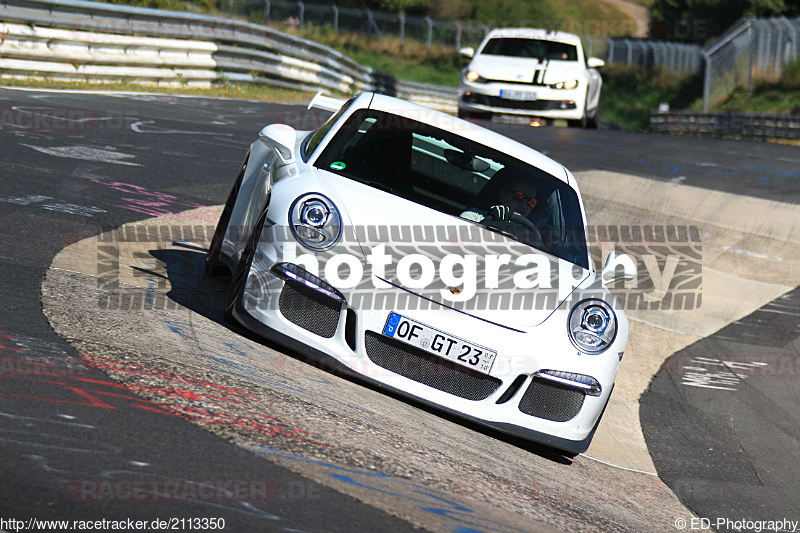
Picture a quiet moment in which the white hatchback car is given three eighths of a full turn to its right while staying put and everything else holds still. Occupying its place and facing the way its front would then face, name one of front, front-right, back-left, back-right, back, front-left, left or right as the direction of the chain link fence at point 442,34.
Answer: front-right

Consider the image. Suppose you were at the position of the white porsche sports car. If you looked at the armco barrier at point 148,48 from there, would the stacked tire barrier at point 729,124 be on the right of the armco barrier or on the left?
right

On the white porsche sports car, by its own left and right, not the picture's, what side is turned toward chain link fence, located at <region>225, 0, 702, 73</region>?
back

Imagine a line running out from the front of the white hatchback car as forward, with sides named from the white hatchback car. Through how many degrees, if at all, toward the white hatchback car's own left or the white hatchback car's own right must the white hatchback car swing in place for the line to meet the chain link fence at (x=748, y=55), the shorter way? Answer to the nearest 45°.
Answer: approximately 180°

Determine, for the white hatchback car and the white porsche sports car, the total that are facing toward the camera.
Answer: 2

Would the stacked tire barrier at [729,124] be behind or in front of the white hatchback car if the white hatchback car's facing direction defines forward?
behind

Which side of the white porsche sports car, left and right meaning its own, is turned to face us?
front

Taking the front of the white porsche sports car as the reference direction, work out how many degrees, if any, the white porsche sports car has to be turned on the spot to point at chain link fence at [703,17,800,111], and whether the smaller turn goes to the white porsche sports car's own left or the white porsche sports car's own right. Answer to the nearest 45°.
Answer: approximately 180°

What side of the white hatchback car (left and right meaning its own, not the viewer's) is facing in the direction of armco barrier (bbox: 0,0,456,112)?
right

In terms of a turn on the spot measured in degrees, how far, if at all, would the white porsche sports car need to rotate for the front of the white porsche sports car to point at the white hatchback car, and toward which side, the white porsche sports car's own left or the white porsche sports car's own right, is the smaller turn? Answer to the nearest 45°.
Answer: approximately 180°

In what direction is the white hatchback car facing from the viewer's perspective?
toward the camera

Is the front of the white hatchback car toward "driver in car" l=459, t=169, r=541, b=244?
yes

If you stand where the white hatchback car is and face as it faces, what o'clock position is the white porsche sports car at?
The white porsche sports car is roughly at 12 o'clock from the white hatchback car.
